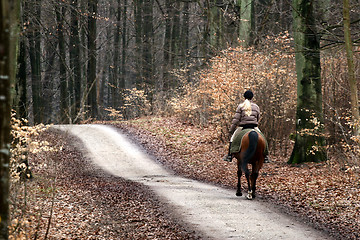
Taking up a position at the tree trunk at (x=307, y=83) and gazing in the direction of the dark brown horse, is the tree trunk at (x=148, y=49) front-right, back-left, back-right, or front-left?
back-right

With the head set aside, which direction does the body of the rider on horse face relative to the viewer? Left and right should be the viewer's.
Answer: facing away from the viewer

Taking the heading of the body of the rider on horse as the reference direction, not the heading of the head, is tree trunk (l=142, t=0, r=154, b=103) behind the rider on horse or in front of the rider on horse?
in front

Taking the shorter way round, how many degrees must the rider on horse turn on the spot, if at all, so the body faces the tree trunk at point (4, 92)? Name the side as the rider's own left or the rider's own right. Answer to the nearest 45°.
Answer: approximately 180°

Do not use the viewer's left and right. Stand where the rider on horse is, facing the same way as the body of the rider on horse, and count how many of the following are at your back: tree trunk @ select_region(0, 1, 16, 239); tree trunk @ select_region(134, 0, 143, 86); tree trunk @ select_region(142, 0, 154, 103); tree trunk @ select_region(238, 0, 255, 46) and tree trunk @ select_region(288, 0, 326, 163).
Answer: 1

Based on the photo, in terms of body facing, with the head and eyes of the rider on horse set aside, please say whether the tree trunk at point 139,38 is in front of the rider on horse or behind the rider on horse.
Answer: in front

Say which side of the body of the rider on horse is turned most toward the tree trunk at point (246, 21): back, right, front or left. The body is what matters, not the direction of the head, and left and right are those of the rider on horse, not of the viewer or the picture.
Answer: front

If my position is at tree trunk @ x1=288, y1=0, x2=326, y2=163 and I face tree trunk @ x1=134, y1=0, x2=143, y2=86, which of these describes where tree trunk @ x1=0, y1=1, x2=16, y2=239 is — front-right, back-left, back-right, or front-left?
back-left
